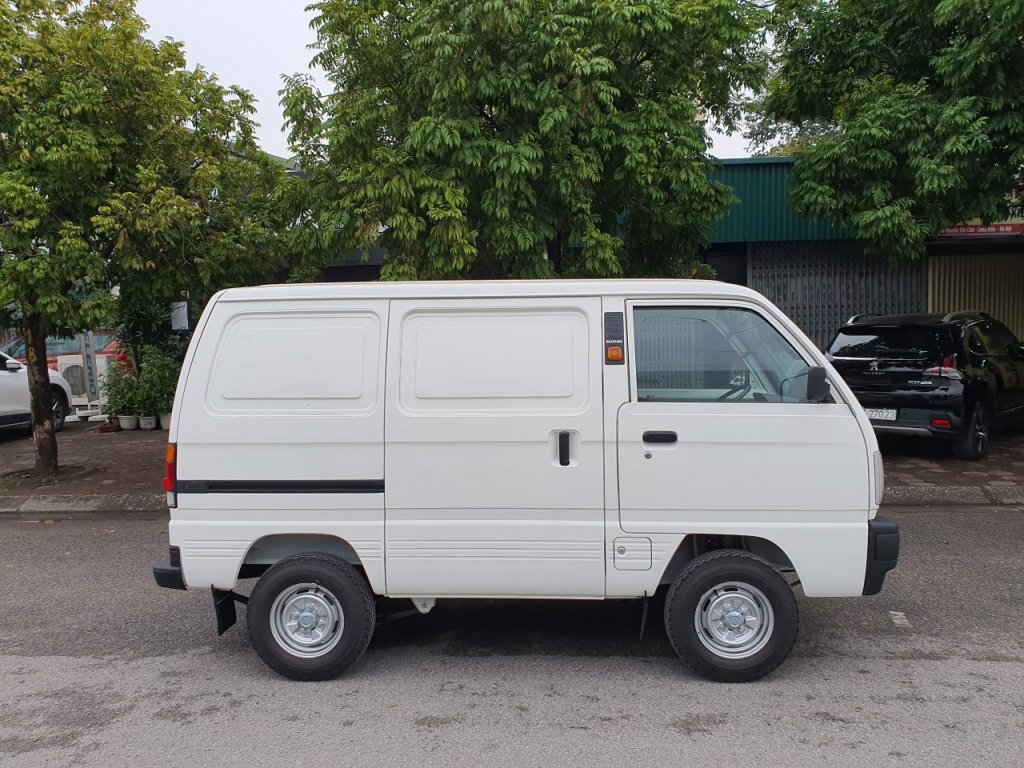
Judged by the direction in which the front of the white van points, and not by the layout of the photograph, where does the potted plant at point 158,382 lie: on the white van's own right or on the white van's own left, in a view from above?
on the white van's own left

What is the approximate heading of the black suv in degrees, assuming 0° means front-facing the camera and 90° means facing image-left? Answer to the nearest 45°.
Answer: approximately 225°

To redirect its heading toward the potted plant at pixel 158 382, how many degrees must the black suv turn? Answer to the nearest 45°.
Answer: approximately 135° to its left

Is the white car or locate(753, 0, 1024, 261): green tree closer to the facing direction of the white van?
the green tree

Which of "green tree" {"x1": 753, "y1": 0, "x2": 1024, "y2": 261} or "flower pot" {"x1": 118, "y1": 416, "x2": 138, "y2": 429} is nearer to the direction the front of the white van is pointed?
the green tree

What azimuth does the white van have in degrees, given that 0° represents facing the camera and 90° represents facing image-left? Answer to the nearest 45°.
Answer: approximately 270°

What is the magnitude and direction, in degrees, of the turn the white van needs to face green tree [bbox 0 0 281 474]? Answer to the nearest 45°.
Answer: approximately 135° to its left

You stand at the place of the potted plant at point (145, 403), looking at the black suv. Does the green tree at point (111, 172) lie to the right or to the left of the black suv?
right

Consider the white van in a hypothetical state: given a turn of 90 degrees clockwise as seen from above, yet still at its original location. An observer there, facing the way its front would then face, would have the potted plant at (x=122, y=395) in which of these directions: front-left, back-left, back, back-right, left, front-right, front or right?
back-right
